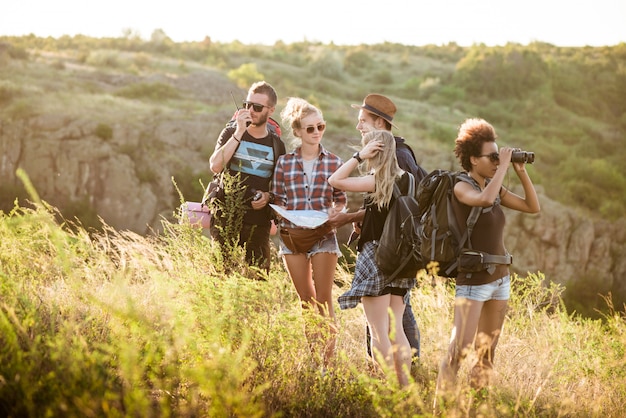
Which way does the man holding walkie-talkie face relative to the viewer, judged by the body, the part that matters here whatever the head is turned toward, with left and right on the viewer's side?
facing the viewer

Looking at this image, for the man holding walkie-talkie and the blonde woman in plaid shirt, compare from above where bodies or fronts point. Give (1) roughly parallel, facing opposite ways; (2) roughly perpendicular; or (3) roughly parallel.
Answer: roughly parallel

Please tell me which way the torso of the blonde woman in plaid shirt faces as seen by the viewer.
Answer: toward the camera

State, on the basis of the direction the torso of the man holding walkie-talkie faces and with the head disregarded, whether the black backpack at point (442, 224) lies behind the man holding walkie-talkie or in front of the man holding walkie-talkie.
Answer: in front

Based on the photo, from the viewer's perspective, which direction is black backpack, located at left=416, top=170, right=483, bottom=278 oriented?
to the viewer's left

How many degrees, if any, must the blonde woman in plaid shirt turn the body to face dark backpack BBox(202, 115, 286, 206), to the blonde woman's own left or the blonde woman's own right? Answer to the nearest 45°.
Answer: approximately 135° to the blonde woman's own right

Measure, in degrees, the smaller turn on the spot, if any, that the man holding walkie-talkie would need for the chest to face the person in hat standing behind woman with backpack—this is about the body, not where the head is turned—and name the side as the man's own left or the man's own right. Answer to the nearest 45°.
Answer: approximately 45° to the man's own left
